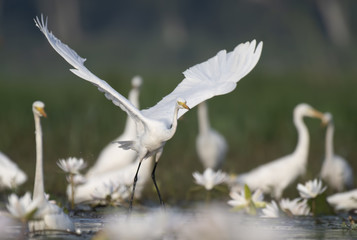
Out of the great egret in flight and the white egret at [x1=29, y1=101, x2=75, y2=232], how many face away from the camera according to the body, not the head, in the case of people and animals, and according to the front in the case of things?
0

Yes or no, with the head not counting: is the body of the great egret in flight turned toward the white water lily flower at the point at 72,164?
no

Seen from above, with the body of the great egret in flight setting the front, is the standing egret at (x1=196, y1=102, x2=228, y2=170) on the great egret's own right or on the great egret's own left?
on the great egret's own left

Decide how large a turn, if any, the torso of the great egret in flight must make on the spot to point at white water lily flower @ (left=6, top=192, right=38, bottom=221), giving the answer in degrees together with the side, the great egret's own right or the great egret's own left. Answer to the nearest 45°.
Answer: approximately 90° to the great egret's own right

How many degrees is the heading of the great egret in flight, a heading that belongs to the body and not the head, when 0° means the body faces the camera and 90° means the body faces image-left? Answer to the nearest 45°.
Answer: approximately 315°

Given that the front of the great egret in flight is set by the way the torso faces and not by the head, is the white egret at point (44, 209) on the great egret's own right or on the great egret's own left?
on the great egret's own right
